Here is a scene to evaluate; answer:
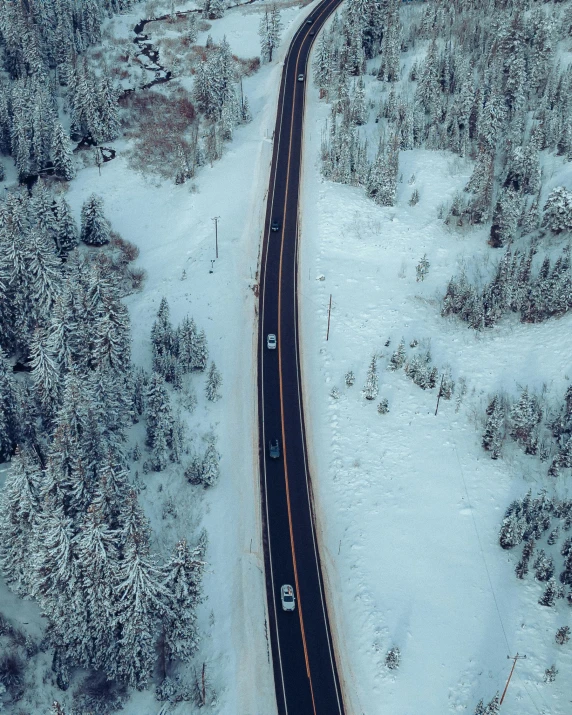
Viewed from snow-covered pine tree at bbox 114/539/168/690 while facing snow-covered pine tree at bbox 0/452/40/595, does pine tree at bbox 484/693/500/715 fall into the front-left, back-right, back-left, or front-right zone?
back-right

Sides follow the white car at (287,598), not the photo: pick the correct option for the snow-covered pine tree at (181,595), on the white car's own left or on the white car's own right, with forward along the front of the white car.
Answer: on the white car's own right

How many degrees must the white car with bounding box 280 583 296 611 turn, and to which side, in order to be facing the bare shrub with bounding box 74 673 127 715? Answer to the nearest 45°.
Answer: approximately 45° to its right

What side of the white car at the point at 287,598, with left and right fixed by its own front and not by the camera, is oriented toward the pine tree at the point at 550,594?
left

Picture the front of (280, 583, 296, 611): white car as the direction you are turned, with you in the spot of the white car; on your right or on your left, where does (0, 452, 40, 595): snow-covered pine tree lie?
on your right

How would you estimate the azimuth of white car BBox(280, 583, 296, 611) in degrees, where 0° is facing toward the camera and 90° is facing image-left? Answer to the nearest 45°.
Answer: approximately 0°

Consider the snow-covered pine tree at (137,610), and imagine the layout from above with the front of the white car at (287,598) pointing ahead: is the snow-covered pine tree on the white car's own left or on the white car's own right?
on the white car's own right

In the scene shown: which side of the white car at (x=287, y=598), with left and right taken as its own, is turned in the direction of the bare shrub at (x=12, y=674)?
right
